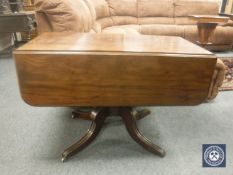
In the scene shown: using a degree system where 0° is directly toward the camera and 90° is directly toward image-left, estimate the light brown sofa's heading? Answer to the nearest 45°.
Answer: approximately 0°
